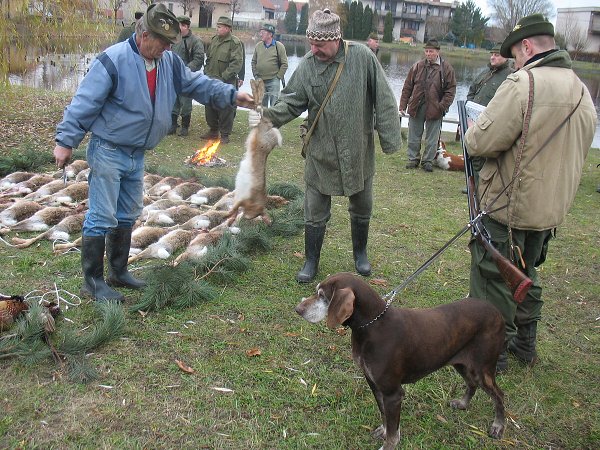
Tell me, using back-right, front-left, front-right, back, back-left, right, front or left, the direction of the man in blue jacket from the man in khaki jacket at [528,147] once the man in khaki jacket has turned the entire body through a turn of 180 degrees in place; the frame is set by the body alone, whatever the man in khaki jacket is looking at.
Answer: back-right

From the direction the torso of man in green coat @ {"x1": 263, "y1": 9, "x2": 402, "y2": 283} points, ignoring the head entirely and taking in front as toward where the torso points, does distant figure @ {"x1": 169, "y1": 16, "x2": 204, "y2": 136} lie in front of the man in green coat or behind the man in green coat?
behind

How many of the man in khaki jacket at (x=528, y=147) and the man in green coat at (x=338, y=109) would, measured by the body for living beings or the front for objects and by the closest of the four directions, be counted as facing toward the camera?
1

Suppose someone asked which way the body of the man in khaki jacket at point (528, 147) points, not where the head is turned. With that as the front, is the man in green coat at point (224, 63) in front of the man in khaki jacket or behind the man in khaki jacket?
in front

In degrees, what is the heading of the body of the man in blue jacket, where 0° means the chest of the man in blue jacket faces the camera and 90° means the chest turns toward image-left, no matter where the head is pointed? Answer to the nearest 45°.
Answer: approximately 315°

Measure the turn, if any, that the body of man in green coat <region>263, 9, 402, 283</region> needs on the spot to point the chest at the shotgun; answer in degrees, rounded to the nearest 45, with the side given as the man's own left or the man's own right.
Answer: approximately 45° to the man's own left

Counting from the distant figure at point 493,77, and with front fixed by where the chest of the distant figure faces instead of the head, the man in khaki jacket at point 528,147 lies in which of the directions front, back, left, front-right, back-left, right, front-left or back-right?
front-left

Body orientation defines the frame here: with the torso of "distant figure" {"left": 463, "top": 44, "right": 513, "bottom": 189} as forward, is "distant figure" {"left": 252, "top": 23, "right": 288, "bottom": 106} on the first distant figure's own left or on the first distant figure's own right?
on the first distant figure's own right

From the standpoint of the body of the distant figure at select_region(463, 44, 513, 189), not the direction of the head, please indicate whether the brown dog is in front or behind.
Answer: in front

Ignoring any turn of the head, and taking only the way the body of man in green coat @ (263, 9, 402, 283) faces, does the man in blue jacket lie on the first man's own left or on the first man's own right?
on the first man's own right

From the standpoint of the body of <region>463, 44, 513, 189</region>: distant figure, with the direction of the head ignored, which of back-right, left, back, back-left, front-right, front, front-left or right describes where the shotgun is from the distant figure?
front-left

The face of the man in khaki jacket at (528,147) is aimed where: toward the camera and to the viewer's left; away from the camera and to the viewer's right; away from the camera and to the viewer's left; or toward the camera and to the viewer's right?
away from the camera and to the viewer's left

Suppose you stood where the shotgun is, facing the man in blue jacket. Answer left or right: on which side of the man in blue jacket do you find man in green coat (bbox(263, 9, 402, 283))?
right
